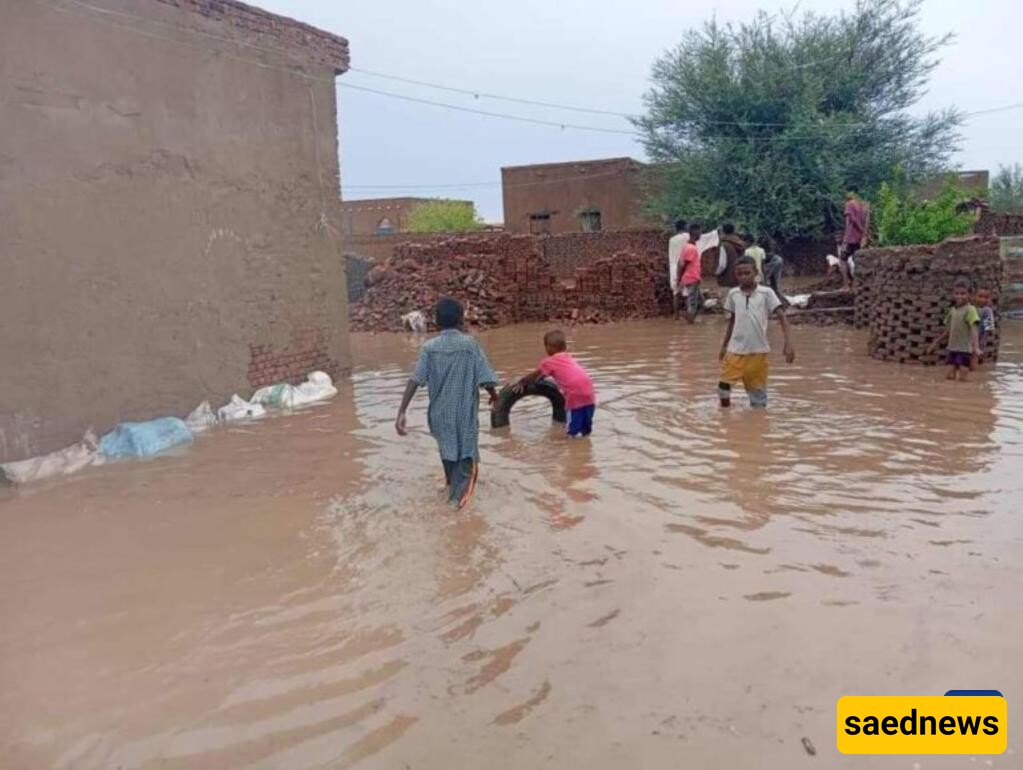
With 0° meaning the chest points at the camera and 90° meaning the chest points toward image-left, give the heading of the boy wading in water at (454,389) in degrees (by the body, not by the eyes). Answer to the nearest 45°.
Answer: approximately 180°

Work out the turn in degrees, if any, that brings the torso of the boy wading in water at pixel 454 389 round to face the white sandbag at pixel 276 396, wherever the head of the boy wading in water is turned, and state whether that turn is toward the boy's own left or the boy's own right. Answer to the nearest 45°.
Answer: approximately 45° to the boy's own left

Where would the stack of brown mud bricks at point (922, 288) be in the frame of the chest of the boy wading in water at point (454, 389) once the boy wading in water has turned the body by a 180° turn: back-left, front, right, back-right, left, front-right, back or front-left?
back-left

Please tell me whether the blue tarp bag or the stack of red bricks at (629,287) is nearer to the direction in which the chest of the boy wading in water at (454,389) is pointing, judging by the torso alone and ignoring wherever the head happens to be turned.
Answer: the stack of red bricks

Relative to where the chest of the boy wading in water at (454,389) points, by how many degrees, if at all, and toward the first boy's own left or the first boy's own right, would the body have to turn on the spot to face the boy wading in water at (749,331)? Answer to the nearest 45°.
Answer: approximately 45° to the first boy's own right

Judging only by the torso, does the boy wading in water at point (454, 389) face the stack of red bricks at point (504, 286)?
yes

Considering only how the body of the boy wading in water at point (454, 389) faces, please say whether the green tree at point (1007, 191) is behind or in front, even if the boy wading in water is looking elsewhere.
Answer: in front

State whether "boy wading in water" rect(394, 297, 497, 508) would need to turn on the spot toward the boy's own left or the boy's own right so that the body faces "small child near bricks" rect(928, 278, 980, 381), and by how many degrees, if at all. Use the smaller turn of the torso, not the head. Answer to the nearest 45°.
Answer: approximately 45° to the boy's own right

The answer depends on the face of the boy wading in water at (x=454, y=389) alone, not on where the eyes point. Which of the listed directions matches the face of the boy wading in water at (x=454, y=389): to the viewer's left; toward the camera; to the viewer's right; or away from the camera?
away from the camera

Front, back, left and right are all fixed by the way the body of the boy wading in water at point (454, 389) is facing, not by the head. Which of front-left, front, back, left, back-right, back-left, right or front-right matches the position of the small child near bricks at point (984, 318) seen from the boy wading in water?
front-right

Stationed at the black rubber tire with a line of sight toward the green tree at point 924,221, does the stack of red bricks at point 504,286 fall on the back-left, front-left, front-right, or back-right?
front-left

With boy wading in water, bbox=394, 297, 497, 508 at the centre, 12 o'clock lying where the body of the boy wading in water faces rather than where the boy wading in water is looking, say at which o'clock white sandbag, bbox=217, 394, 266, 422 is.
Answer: The white sandbag is roughly at 11 o'clock from the boy wading in water.

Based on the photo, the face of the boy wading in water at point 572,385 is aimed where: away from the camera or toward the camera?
away from the camera

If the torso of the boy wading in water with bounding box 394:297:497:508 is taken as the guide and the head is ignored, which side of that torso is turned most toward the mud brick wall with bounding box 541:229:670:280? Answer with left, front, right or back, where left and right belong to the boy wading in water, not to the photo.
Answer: front

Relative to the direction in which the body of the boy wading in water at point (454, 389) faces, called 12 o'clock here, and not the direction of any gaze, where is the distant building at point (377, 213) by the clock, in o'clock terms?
The distant building is roughly at 12 o'clock from the boy wading in water.

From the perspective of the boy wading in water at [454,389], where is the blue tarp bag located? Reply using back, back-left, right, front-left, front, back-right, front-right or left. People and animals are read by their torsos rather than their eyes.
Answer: front-left
